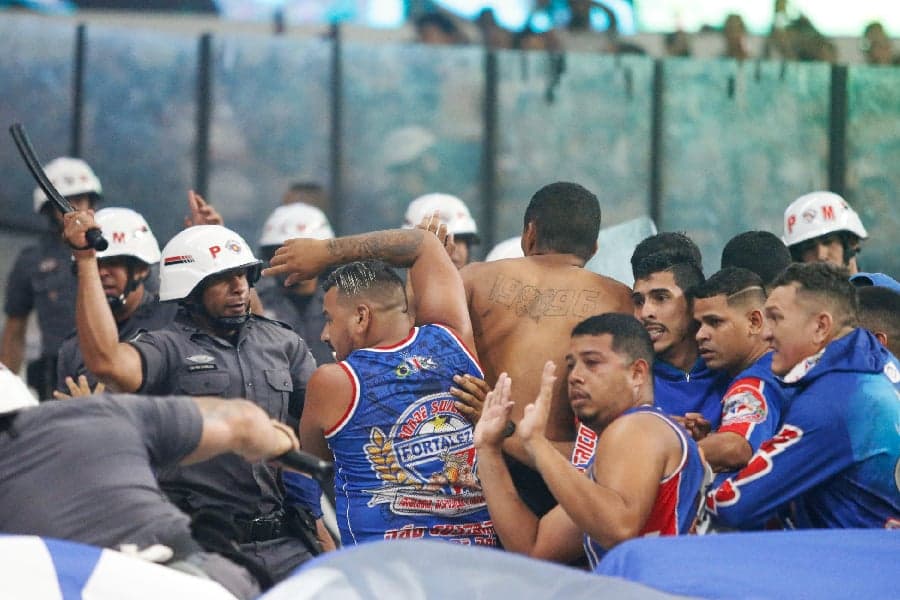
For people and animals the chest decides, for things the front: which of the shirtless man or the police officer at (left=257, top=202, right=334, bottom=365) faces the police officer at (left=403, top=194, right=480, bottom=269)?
the shirtless man

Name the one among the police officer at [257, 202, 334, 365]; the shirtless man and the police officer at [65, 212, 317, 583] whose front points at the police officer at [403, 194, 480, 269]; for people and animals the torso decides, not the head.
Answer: the shirtless man

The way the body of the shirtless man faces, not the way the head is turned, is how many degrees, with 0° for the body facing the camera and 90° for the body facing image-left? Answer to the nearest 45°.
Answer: approximately 180°

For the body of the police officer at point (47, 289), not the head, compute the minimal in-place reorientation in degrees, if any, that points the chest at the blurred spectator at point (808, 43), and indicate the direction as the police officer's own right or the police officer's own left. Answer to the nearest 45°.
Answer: approximately 135° to the police officer's own left

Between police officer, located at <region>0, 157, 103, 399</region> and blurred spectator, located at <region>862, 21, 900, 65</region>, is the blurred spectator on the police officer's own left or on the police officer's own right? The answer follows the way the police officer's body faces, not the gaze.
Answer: on the police officer's own left

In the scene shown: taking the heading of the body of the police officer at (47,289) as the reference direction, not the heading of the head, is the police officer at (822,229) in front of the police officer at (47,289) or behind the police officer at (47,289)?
in front

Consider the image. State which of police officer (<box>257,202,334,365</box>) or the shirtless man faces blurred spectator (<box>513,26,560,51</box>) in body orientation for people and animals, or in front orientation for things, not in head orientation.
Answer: the shirtless man

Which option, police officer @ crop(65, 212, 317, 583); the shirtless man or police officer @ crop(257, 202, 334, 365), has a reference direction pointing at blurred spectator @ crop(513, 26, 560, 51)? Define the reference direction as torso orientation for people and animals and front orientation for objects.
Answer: the shirtless man

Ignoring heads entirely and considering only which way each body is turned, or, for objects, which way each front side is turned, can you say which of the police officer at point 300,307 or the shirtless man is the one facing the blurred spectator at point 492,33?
the shirtless man

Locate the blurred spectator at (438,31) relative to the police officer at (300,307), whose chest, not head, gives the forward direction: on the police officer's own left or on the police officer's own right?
on the police officer's own left

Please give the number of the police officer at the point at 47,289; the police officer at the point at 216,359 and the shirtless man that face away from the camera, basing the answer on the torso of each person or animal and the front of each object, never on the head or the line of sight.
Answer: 1

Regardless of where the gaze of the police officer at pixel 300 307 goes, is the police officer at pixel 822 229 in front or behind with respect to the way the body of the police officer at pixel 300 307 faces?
in front

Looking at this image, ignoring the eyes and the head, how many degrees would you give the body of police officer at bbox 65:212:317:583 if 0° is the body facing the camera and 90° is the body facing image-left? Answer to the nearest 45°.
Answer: approximately 315°

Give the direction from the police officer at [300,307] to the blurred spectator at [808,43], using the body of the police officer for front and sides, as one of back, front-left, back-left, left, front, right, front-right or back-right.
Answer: left
